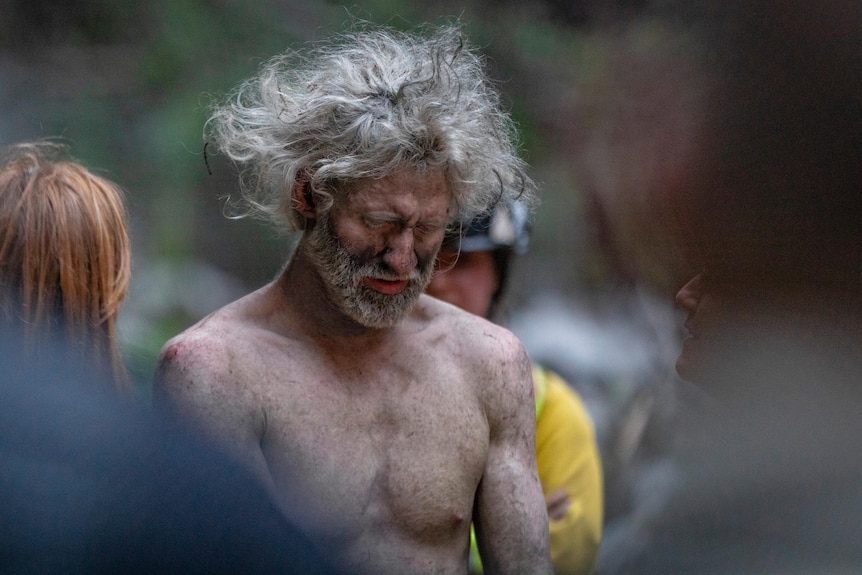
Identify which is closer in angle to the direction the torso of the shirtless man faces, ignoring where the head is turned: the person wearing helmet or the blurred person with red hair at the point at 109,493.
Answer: the blurred person with red hair

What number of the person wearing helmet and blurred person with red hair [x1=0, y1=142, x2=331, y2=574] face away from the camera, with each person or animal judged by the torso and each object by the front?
1

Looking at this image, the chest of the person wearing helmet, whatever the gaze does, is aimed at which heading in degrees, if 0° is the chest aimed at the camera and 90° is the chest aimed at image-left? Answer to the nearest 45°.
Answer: approximately 45°

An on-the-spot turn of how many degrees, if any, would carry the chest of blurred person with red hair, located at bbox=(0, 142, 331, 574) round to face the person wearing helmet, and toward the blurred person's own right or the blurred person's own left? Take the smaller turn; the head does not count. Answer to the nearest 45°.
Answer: approximately 45° to the blurred person's own right

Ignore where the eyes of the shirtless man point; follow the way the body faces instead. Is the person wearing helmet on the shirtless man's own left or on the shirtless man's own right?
on the shirtless man's own left

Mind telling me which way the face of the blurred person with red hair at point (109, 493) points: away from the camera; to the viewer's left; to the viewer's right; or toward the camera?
away from the camera

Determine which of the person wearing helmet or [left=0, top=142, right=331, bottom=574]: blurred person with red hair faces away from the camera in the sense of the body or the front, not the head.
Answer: the blurred person with red hair

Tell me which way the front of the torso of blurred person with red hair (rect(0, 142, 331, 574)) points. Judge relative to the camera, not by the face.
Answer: away from the camera

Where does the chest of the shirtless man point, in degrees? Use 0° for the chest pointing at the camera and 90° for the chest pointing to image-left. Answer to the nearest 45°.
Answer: approximately 315°

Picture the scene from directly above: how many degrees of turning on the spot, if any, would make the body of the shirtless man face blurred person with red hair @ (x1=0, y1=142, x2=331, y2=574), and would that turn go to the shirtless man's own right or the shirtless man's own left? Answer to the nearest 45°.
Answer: approximately 45° to the shirtless man's own right
